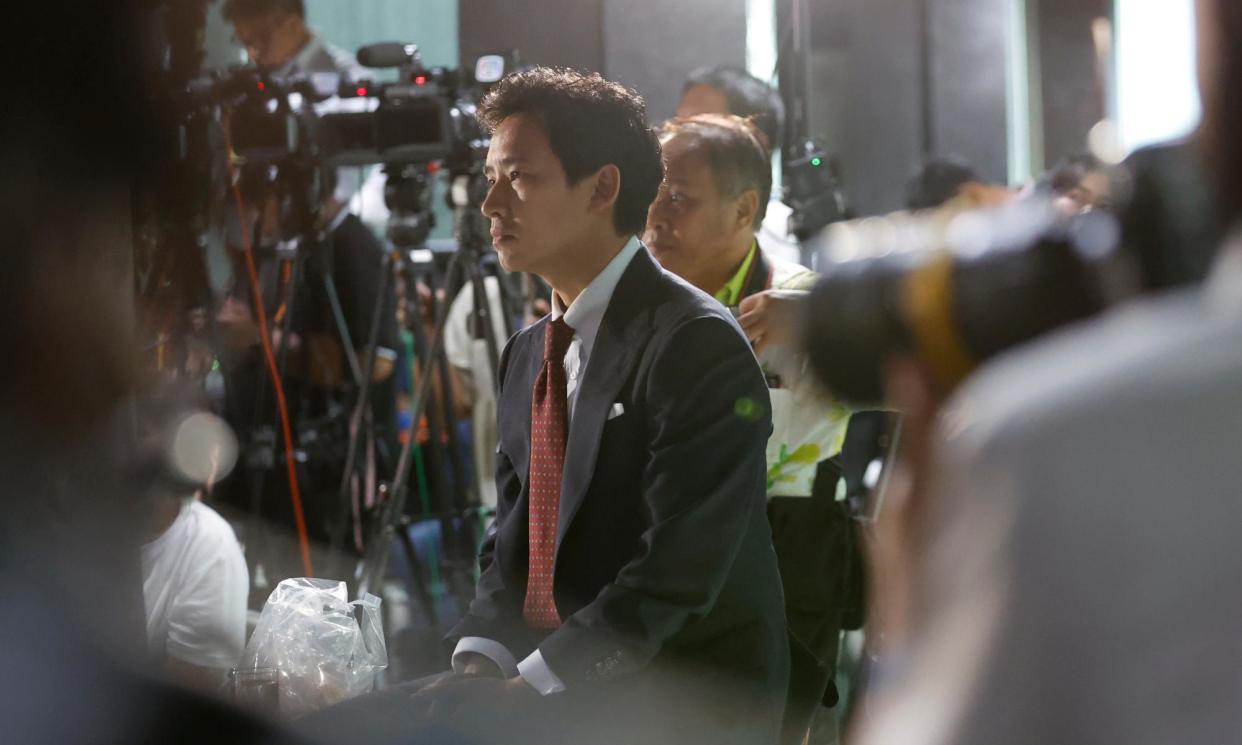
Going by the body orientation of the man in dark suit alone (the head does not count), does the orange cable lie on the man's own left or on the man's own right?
on the man's own right

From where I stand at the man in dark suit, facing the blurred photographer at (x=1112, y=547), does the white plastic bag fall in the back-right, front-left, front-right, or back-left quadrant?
back-right

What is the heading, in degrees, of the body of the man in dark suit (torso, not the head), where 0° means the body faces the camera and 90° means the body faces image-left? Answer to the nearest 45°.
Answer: approximately 45°

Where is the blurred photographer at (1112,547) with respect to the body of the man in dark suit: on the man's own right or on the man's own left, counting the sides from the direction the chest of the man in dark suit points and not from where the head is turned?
on the man's own left

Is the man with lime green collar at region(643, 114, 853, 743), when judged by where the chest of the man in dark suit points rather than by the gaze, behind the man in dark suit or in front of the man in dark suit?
behind

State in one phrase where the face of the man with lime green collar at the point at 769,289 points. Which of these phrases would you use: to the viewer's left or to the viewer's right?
to the viewer's left

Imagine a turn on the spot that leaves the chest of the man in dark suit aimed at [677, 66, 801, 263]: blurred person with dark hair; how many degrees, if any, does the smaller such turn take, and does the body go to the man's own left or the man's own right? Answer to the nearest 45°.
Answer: approximately 135° to the man's own right
